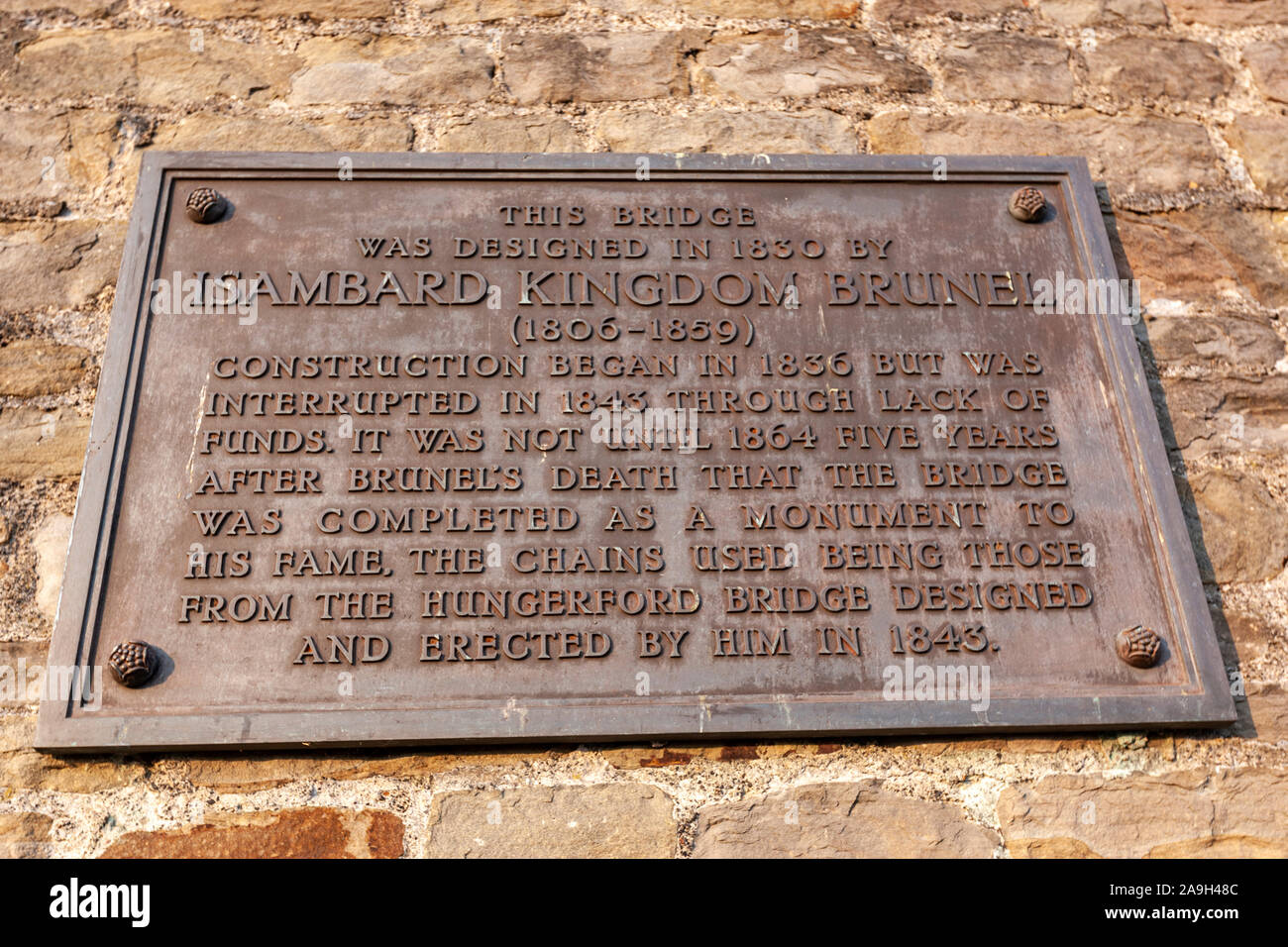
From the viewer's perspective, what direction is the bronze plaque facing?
toward the camera
